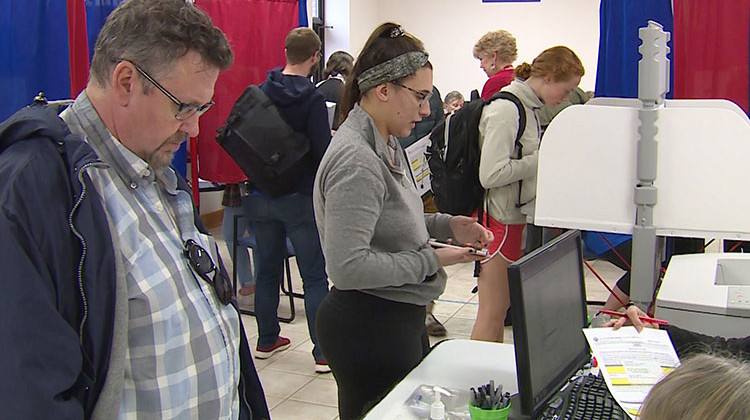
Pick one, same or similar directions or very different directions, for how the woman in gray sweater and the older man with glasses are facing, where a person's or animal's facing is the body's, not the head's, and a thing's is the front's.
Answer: same or similar directions

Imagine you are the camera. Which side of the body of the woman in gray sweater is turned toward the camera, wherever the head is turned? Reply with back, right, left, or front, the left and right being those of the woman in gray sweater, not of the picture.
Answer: right

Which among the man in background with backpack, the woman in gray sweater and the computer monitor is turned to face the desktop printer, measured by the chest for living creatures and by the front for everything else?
the woman in gray sweater

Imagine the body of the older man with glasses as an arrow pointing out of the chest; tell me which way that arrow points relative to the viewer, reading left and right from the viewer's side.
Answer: facing the viewer and to the right of the viewer

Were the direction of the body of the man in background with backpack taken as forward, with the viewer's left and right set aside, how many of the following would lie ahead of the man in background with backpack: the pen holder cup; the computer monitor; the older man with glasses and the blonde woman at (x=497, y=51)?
1

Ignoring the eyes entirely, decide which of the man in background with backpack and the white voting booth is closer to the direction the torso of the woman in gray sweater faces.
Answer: the white voting booth

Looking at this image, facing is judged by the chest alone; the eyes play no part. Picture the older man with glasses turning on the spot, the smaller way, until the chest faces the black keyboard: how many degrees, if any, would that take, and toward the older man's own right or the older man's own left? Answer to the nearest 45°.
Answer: approximately 45° to the older man's own left

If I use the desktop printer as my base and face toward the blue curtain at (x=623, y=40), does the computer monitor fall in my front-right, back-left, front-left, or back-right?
back-left

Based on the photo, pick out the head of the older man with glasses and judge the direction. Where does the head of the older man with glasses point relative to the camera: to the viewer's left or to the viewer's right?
to the viewer's right
